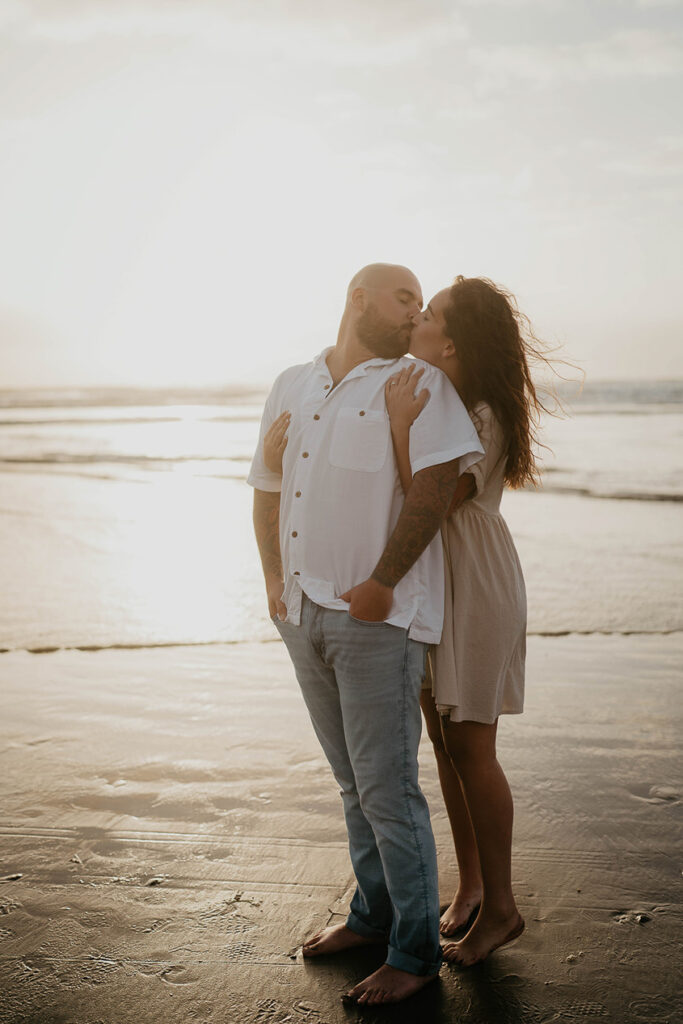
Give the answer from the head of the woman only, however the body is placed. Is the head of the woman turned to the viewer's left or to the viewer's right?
to the viewer's left

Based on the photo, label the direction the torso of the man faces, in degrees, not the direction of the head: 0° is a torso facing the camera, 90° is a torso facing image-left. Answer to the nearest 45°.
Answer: approximately 45°

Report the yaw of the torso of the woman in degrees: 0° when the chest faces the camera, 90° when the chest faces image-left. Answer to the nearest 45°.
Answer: approximately 90°
